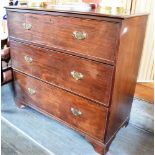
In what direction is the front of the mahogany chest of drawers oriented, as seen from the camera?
facing the viewer and to the left of the viewer
